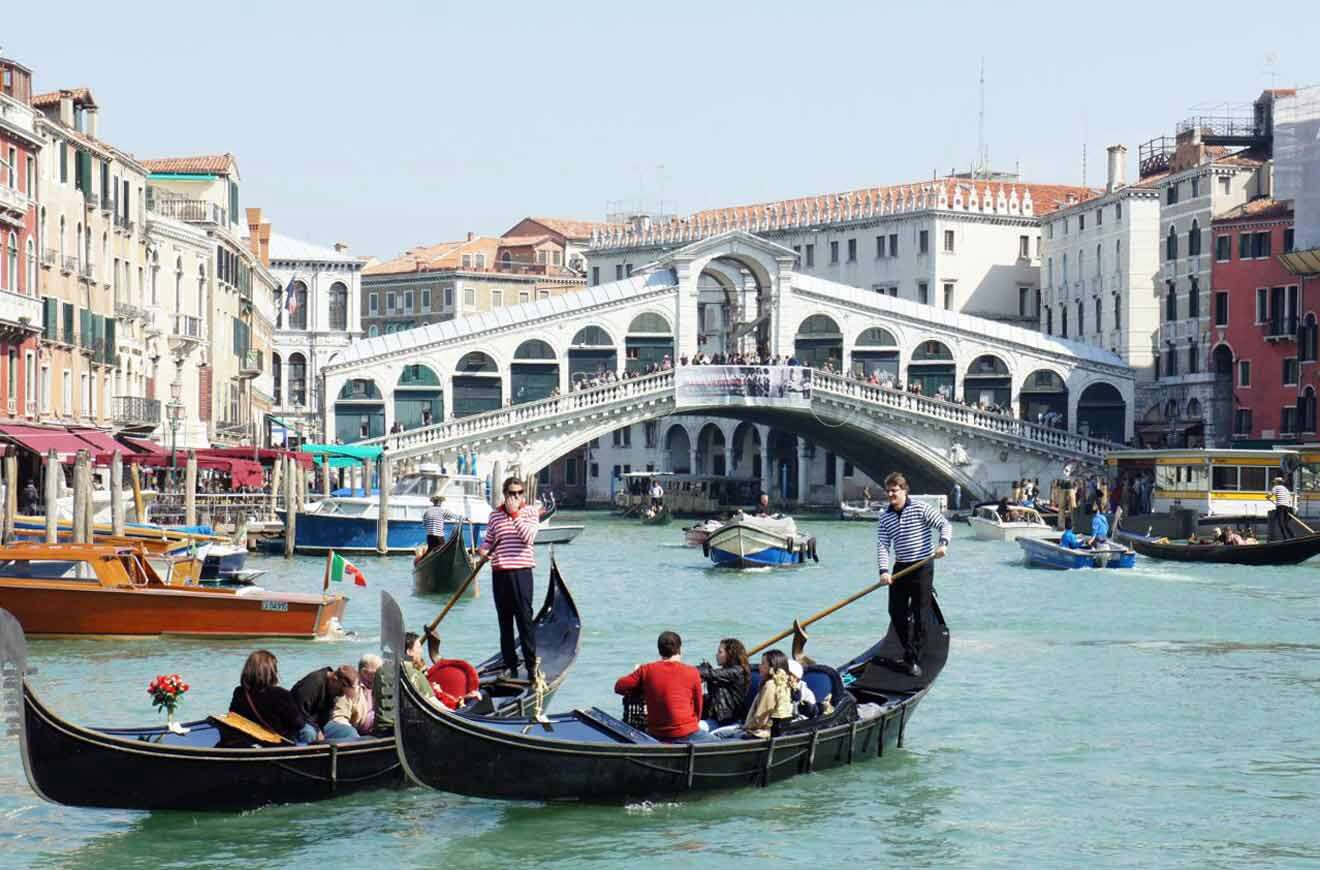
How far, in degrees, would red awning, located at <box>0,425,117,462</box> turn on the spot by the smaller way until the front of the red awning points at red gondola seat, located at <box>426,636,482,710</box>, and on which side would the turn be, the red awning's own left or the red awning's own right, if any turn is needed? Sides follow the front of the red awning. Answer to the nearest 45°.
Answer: approximately 45° to the red awning's own right

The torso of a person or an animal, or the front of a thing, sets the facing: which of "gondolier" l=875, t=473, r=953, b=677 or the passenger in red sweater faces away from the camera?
the passenger in red sweater

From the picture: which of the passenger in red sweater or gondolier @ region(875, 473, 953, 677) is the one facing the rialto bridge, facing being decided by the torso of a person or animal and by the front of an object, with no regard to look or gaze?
the passenger in red sweater

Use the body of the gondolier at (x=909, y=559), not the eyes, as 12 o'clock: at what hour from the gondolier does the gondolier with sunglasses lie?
The gondolier with sunglasses is roughly at 1 o'clock from the gondolier.

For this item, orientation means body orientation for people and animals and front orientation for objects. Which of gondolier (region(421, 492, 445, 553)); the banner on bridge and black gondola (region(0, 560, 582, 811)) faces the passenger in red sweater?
the banner on bridge

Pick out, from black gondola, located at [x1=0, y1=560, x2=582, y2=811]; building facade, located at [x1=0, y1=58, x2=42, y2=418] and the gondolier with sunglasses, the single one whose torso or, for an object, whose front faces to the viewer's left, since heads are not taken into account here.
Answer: the black gondola

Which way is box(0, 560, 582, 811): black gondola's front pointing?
to the viewer's left

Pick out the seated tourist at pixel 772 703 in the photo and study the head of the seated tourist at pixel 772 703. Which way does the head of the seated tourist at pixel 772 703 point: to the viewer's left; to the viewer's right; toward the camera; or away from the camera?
to the viewer's left

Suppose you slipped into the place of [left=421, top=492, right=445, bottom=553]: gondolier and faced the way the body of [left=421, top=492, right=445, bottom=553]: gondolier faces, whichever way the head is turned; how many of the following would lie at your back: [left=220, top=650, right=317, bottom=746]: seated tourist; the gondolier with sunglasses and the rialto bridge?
2

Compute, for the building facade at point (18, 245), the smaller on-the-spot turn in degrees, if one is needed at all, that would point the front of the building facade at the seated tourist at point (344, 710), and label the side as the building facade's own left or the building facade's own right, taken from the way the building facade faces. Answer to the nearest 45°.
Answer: approximately 45° to the building facade's own right

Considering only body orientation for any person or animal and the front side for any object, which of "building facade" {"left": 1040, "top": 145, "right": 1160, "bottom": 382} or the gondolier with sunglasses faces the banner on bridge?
the building facade

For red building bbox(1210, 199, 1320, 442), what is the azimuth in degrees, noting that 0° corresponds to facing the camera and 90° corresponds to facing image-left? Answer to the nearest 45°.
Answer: approximately 45°
